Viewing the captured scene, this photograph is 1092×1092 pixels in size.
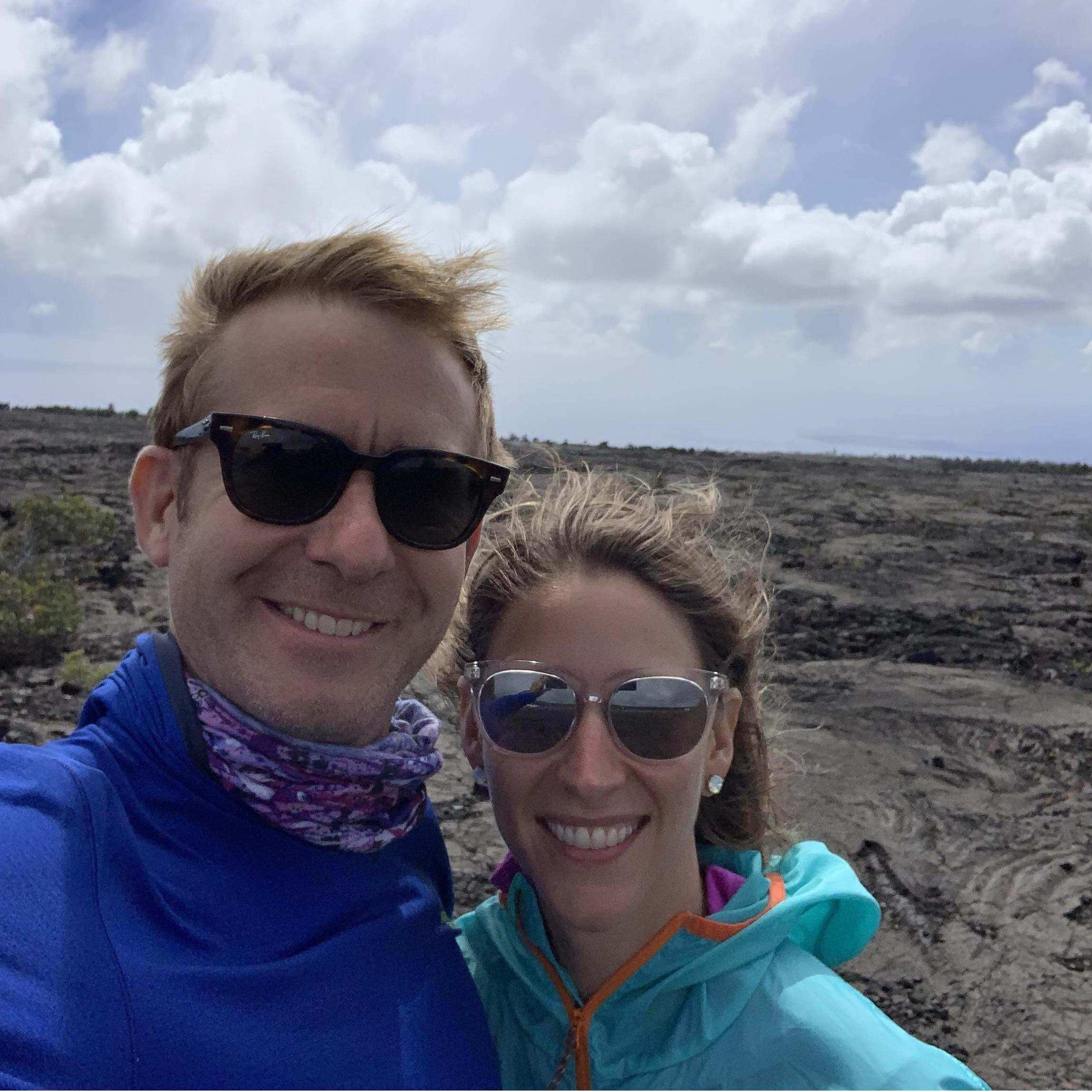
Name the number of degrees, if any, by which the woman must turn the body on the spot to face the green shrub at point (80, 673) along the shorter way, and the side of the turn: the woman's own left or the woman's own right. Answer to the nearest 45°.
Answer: approximately 90° to the woman's own right

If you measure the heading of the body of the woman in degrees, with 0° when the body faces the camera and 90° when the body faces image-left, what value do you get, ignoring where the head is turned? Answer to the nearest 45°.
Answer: approximately 45°
